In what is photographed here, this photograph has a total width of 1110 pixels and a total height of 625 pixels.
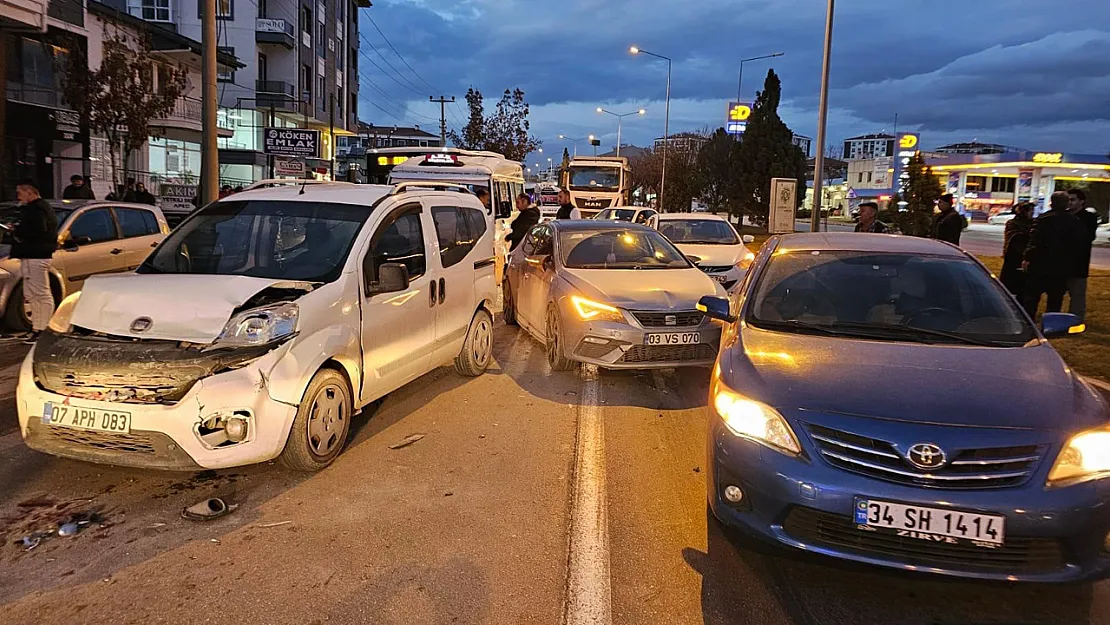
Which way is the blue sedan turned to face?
toward the camera

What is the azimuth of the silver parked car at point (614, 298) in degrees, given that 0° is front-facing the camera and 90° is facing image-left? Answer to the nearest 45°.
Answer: approximately 315°

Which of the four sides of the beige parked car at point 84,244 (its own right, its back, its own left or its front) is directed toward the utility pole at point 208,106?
back

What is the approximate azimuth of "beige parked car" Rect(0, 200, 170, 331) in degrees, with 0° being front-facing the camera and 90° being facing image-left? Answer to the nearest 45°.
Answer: approximately 45°

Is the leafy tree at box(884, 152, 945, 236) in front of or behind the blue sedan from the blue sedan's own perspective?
behind
